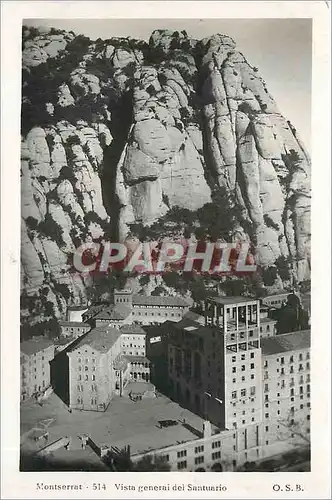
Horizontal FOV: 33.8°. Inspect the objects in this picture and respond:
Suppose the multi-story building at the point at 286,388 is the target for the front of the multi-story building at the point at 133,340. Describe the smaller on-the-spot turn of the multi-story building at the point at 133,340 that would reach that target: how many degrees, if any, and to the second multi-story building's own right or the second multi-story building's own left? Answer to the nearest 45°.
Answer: approximately 90° to the second multi-story building's own left

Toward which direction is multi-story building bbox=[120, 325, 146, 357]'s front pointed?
toward the camera
